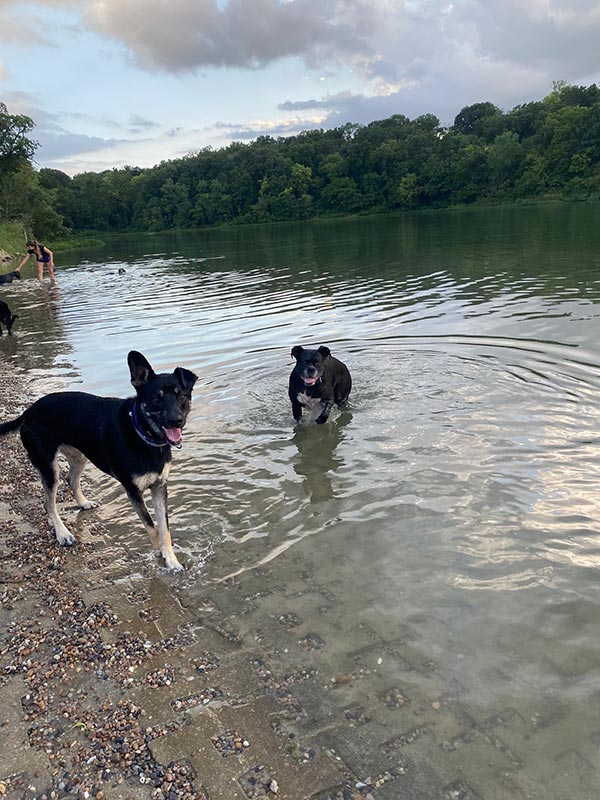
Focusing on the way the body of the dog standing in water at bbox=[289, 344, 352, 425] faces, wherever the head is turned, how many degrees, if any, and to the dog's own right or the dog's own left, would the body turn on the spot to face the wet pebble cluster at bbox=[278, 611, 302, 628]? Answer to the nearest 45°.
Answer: approximately 45° to the dog's own left

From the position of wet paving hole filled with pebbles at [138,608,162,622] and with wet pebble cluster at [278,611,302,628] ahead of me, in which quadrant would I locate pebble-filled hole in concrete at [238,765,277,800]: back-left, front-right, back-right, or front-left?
front-right

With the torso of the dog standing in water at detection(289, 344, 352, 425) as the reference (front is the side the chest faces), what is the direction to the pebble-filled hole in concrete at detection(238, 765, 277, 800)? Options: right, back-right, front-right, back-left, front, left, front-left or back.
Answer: front-left

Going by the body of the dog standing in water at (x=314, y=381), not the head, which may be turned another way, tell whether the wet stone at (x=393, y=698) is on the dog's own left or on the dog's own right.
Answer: on the dog's own left

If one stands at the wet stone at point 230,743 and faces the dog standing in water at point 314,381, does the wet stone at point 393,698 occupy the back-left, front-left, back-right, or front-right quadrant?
front-right

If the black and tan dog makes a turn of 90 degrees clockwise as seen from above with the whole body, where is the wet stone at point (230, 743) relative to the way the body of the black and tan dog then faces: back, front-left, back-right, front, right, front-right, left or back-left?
front-left

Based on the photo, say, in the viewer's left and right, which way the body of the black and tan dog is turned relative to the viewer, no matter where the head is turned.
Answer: facing the viewer and to the right of the viewer

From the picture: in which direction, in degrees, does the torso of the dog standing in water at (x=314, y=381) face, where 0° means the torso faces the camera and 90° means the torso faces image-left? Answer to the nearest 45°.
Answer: approximately 45°

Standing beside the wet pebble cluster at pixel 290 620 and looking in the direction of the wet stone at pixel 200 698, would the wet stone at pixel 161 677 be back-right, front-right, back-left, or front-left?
front-right
